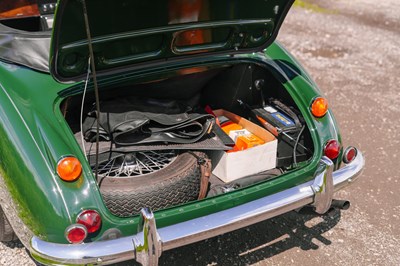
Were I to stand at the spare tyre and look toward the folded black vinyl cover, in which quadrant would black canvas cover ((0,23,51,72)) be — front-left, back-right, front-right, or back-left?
front-left

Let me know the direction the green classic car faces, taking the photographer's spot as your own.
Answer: facing away from the viewer and to the left of the viewer

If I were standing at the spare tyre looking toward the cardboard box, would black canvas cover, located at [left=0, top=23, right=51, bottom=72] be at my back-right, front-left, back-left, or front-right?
back-left
